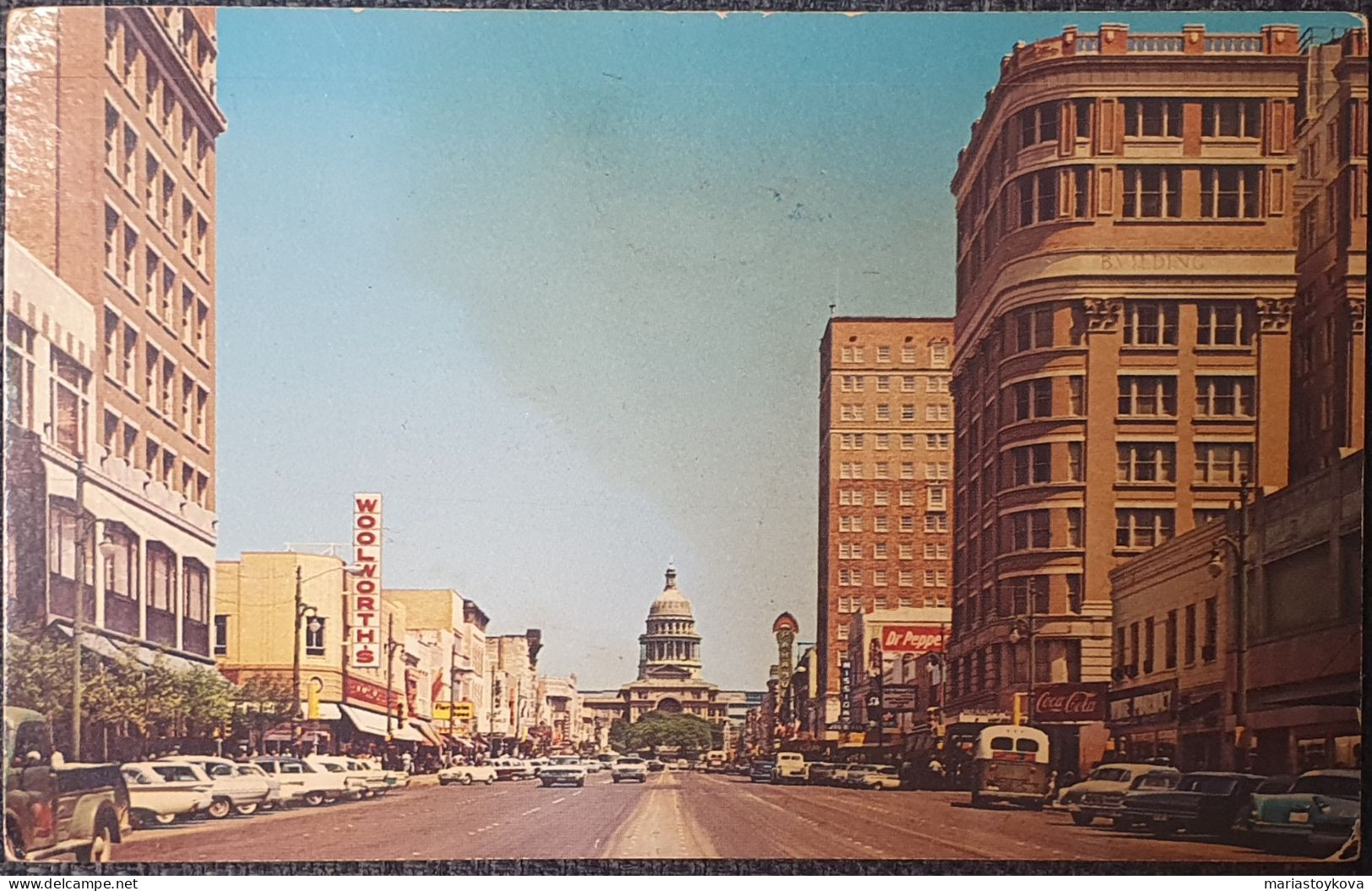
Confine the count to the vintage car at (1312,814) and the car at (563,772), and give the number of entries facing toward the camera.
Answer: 1
